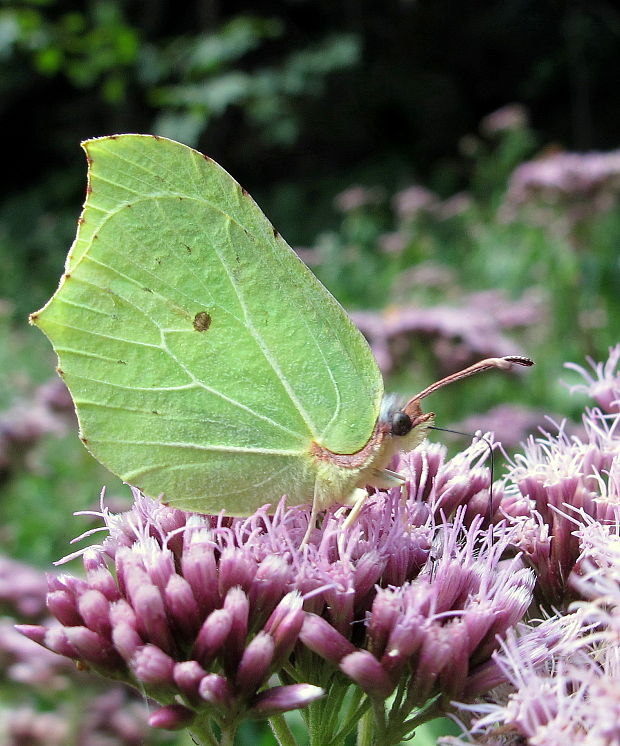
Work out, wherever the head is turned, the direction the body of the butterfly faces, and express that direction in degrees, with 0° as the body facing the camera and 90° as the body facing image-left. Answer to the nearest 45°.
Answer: approximately 270°

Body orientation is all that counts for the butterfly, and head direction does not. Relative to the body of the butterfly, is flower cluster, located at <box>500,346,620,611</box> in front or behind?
in front

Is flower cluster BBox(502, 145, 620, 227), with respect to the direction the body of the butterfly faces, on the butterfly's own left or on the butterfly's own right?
on the butterfly's own left
